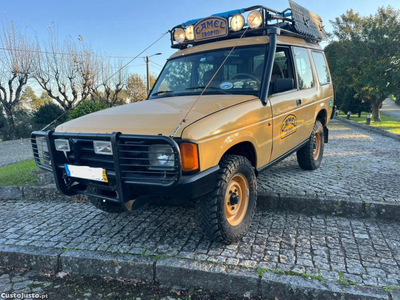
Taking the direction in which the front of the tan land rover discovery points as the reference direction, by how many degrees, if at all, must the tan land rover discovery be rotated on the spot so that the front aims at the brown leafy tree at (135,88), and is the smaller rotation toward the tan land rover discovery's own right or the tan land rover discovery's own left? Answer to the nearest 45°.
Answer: approximately 135° to the tan land rover discovery's own right

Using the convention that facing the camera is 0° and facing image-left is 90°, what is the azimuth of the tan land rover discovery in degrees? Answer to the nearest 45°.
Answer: approximately 45°

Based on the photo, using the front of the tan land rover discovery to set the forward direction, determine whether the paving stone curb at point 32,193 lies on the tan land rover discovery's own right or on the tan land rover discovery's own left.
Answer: on the tan land rover discovery's own right
